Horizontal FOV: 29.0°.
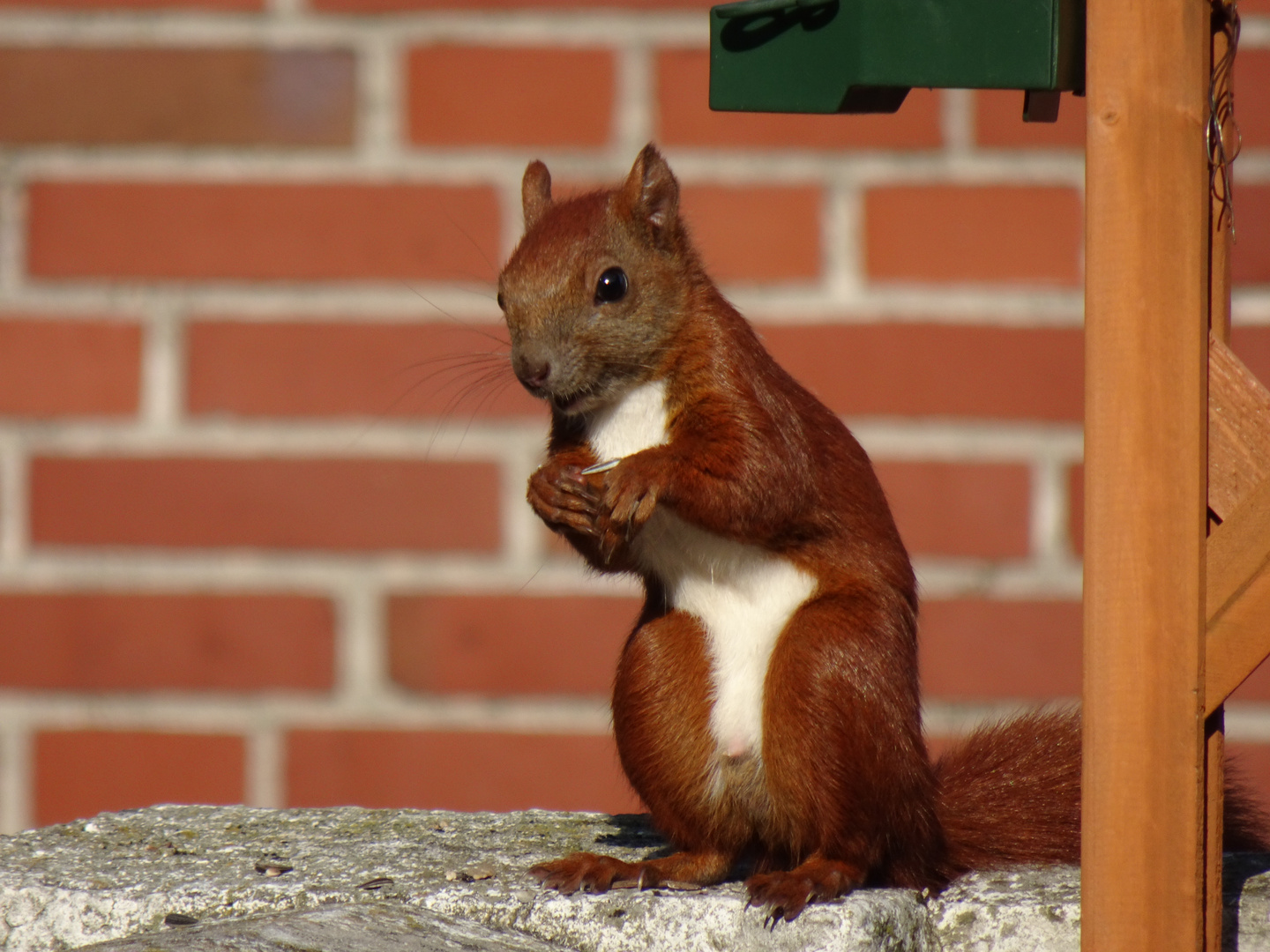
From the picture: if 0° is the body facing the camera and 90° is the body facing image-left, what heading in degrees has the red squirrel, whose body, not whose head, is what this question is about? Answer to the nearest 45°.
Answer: approximately 45°
